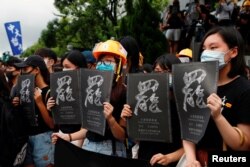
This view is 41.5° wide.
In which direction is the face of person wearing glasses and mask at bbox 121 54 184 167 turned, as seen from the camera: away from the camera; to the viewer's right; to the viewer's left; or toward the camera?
toward the camera

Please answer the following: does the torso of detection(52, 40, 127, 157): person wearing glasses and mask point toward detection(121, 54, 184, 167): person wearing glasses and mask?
no

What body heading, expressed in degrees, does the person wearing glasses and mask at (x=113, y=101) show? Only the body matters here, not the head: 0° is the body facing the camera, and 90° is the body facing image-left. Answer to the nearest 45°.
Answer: approximately 45°

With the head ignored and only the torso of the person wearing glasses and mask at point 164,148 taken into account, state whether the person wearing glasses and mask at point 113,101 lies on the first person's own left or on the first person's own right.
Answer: on the first person's own right

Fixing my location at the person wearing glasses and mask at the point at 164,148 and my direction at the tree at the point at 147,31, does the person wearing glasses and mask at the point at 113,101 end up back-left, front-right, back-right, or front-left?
front-left

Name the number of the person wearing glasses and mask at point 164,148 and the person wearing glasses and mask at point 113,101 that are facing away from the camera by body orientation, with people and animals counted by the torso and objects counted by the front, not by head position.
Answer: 0

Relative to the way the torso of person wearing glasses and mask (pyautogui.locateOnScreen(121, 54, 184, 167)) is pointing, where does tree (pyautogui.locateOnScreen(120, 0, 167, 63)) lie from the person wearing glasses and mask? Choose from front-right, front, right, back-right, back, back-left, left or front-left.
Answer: back-right

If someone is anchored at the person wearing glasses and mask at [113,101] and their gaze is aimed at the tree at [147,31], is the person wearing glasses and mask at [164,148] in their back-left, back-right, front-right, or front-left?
back-right

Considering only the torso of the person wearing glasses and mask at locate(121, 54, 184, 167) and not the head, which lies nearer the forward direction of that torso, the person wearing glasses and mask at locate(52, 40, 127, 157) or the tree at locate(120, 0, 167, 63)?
the person wearing glasses and mask

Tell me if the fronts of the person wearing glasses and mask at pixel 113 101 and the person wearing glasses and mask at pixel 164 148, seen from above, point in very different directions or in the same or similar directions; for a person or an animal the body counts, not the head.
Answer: same or similar directions

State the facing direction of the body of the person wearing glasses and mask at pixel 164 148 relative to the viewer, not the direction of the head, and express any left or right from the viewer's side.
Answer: facing the viewer and to the left of the viewer

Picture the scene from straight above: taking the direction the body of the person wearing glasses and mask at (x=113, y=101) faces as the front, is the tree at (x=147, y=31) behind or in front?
behind
